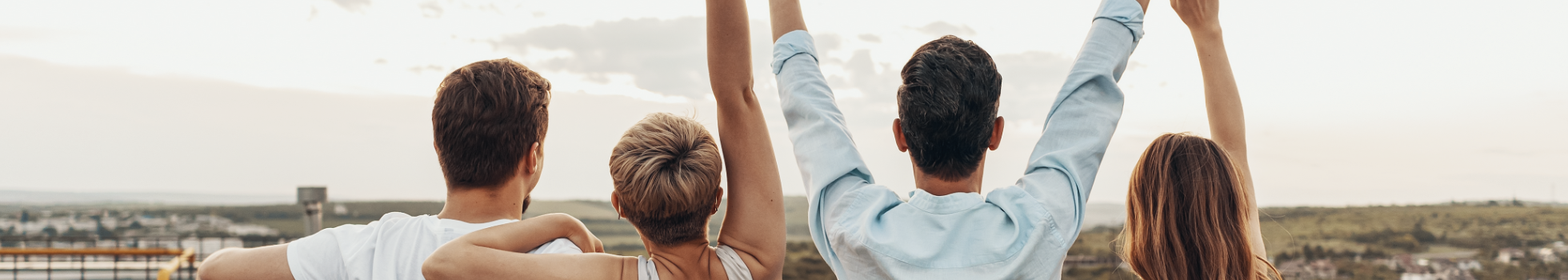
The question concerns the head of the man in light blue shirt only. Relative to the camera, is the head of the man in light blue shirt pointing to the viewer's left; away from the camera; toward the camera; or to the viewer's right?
away from the camera

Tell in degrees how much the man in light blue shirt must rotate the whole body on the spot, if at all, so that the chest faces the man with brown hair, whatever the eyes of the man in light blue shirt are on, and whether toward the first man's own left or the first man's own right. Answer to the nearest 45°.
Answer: approximately 90° to the first man's own left

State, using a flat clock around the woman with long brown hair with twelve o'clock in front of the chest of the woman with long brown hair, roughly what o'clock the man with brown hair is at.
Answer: The man with brown hair is roughly at 8 o'clock from the woman with long brown hair.

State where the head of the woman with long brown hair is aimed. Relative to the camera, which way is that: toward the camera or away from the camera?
away from the camera

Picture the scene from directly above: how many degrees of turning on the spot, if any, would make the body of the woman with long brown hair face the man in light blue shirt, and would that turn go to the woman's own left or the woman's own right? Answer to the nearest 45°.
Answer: approximately 135° to the woman's own left

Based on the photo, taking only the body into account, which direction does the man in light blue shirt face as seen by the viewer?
away from the camera

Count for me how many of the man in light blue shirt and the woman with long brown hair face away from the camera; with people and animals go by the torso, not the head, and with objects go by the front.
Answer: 2

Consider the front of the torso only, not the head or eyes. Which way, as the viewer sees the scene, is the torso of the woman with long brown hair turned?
away from the camera

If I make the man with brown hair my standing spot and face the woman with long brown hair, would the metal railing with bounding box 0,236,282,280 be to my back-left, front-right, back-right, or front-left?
back-left

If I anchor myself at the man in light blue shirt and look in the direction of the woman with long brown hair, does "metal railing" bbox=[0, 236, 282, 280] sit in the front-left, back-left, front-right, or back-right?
back-left

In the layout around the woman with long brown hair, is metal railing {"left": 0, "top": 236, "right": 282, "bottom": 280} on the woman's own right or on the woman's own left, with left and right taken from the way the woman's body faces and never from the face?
on the woman's own left
